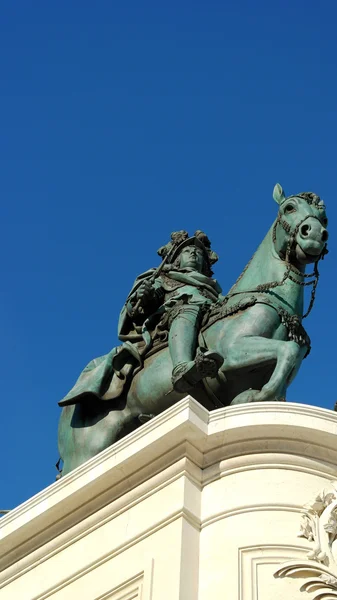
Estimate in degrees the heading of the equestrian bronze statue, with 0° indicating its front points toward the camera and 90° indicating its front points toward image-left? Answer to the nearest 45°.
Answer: approximately 315°
